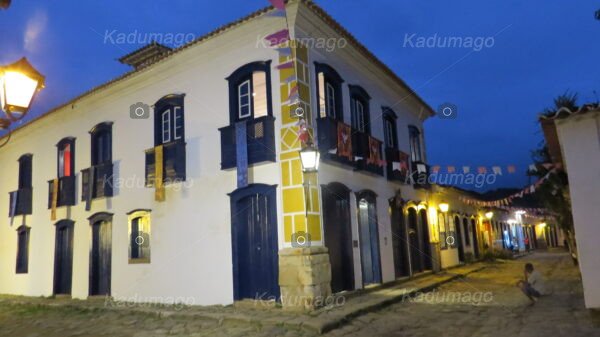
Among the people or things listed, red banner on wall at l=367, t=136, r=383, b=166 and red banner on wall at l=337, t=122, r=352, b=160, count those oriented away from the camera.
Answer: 0

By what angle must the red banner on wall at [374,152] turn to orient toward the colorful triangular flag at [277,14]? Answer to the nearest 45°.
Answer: approximately 90° to its right

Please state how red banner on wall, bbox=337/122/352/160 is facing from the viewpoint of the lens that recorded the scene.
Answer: facing the viewer and to the right of the viewer

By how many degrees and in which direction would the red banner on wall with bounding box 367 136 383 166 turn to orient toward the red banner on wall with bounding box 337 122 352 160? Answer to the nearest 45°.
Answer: approximately 45° to its right

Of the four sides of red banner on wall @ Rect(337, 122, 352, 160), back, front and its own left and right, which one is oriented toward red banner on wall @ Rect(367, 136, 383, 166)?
left

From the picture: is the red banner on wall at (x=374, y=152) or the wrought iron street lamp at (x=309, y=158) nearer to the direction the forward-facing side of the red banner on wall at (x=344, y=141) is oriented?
the wrought iron street lamp

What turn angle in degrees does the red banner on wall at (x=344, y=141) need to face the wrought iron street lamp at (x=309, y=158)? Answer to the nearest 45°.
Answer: approximately 45° to its right

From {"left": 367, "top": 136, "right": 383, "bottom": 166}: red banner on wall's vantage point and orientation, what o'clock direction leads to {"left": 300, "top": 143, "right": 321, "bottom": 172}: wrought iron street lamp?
The wrought iron street lamp is roughly at 2 o'clock from the red banner on wall.
